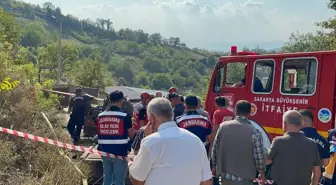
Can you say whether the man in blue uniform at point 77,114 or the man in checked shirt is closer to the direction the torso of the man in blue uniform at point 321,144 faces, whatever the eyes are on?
the man in blue uniform

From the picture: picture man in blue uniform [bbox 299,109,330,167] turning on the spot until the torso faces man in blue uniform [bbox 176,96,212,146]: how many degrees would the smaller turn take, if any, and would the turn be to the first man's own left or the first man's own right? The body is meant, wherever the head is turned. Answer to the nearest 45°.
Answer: approximately 45° to the first man's own left

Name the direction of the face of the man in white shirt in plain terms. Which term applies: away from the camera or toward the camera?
away from the camera

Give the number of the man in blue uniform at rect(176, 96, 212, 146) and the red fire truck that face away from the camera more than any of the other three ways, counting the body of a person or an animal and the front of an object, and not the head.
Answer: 1

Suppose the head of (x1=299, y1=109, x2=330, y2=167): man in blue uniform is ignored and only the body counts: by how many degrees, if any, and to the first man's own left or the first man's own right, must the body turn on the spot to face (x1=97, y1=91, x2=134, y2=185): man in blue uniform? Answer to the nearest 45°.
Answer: approximately 45° to the first man's own left

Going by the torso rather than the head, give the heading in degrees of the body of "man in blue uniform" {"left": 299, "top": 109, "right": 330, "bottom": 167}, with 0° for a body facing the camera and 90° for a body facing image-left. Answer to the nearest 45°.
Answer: approximately 135°

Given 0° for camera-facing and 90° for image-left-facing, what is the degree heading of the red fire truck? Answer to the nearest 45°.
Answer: approximately 90°

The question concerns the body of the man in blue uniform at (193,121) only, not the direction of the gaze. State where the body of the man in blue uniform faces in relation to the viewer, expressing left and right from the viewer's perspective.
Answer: facing away from the viewer

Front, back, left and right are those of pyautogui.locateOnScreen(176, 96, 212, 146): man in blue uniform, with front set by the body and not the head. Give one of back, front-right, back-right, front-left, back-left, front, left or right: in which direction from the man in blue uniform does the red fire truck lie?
front-right

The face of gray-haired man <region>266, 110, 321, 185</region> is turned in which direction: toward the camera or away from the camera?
away from the camera
